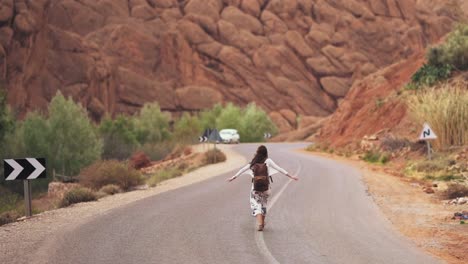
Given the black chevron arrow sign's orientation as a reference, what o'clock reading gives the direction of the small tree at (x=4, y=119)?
The small tree is roughly at 6 o'clock from the black chevron arrow sign.

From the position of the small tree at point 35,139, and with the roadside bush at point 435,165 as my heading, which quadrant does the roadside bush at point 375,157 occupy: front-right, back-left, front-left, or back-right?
front-left

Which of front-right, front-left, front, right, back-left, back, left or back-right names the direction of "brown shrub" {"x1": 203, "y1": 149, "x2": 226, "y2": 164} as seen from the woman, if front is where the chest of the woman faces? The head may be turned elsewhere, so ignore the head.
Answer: front

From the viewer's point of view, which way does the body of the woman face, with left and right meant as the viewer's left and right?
facing away from the viewer

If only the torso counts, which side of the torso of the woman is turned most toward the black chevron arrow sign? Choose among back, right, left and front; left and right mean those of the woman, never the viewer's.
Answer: left

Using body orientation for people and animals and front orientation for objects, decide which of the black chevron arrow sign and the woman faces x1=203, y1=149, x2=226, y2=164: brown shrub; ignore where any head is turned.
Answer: the woman

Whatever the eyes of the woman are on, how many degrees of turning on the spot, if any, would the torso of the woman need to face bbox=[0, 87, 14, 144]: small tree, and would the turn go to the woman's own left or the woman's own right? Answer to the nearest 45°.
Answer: approximately 45° to the woman's own left

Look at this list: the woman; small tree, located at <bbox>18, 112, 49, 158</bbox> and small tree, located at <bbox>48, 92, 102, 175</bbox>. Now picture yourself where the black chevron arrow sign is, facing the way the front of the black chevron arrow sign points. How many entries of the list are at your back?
2

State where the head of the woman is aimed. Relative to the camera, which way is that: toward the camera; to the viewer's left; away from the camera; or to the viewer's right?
away from the camera

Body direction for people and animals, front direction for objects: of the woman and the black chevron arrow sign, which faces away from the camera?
the woman

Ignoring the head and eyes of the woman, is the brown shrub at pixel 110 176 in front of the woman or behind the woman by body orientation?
in front

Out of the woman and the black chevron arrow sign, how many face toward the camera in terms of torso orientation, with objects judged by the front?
1

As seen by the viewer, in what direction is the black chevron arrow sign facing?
toward the camera
